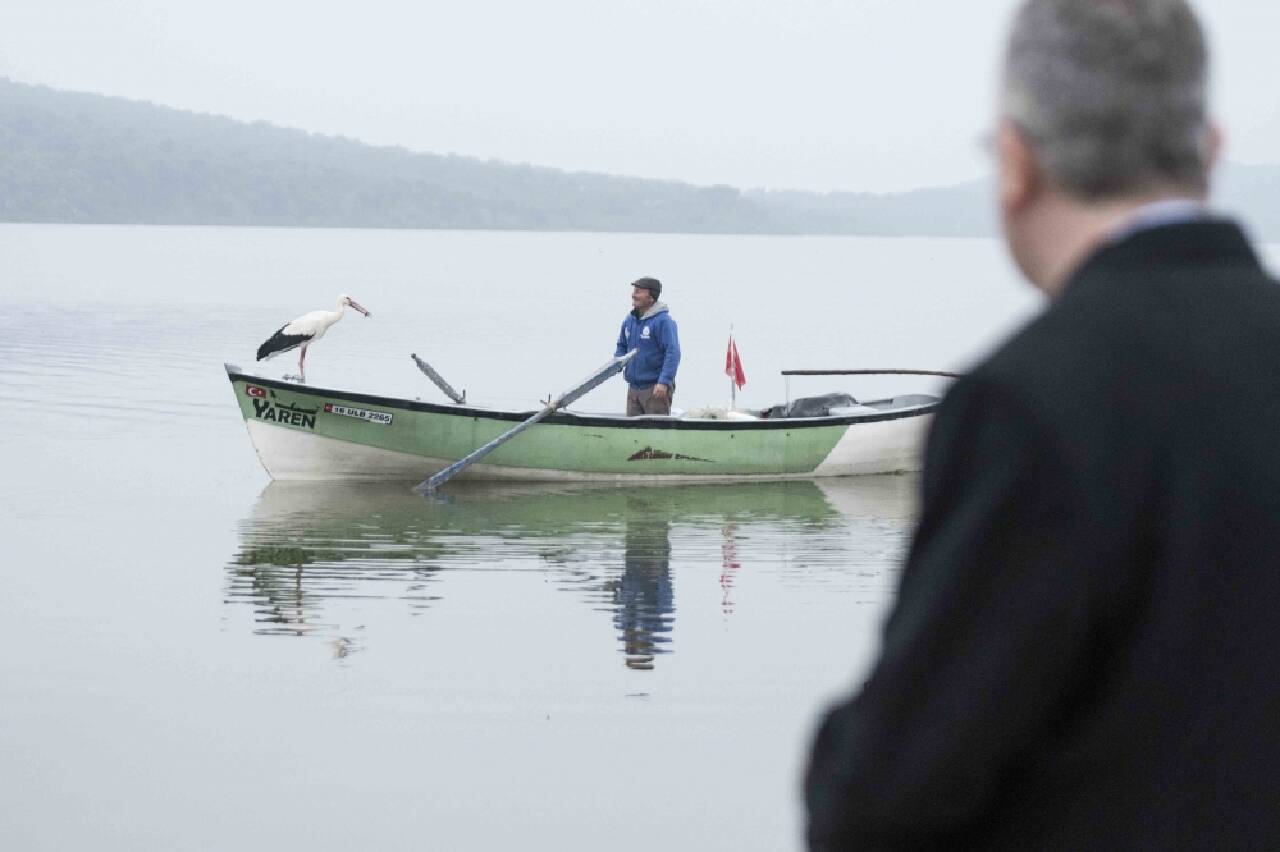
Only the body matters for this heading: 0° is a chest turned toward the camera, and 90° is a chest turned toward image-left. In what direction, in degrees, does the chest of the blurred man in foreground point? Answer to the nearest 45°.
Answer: approximately 135°

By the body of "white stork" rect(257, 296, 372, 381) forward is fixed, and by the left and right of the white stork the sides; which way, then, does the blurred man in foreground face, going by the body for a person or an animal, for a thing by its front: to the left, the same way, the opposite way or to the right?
to the left

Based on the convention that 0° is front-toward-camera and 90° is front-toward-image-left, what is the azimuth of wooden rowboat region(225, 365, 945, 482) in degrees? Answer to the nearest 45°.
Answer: approximately 90°

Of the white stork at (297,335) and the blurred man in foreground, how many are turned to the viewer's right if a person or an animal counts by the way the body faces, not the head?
1

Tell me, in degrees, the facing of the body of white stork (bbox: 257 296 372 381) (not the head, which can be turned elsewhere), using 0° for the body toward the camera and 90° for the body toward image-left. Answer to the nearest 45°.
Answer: approximately 270°

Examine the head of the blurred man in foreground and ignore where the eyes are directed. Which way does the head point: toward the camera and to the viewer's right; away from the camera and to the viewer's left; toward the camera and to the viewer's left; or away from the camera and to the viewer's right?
away from the camera and to the viewer's left

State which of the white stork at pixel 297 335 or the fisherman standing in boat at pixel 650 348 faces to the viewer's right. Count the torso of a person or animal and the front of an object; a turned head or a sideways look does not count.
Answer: the white stork

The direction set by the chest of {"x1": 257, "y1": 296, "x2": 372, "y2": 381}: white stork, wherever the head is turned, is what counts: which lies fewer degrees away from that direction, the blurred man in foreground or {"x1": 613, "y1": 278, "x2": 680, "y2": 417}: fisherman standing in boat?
the fisherman standing in boat

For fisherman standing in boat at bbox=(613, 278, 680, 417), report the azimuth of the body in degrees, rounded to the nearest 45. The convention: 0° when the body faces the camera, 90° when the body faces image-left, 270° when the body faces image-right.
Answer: approximately 45°
